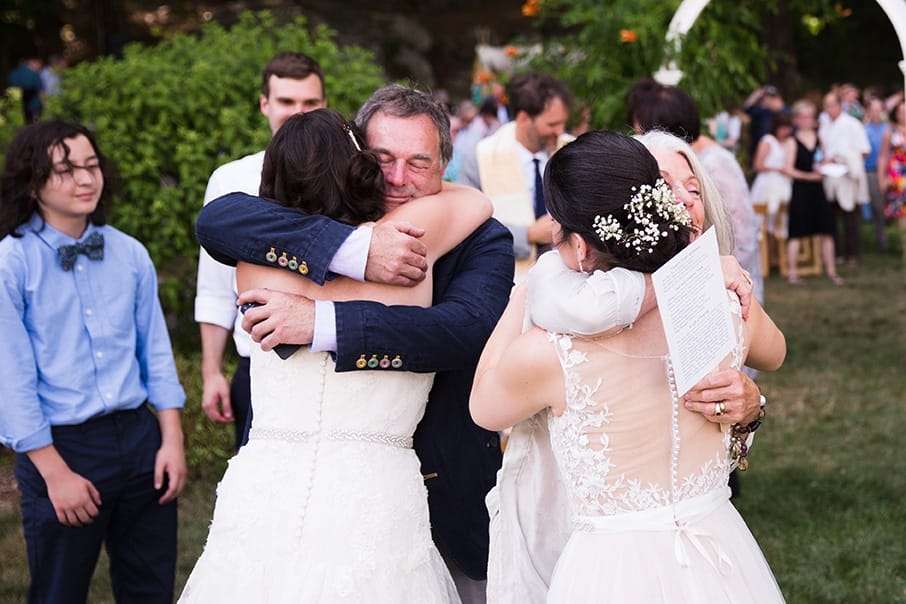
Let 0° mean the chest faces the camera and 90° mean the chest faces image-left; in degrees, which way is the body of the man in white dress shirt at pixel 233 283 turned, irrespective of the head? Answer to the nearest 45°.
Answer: approximately 315°

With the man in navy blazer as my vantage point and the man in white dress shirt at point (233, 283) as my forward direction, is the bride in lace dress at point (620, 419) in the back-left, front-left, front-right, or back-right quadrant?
back-right

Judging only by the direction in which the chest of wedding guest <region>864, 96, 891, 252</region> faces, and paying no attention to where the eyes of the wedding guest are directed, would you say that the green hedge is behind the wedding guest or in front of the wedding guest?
in front

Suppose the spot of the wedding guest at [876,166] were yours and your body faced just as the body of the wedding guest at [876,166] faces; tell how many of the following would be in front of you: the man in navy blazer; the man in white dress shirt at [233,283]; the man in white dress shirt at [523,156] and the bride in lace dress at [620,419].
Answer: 4

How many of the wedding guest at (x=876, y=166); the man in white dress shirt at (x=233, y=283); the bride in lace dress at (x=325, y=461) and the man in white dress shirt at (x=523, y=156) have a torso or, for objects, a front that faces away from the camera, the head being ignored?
1

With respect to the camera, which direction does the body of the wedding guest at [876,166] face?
toward the camera

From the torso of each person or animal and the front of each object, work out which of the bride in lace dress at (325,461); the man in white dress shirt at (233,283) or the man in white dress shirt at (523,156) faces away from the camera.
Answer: the bride in lace dress

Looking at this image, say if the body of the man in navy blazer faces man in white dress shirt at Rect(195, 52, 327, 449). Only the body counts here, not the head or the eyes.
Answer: no

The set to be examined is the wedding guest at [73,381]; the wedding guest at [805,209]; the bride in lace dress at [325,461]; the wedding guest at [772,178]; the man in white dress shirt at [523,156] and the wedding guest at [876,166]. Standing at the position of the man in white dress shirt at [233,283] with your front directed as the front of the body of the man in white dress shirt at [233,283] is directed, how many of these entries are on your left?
4

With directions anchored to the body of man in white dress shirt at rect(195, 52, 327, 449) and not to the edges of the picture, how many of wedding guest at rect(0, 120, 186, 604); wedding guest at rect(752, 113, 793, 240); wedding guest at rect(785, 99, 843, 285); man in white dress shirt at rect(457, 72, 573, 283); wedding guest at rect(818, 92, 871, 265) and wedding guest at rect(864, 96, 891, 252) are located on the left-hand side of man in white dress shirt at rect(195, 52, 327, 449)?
5

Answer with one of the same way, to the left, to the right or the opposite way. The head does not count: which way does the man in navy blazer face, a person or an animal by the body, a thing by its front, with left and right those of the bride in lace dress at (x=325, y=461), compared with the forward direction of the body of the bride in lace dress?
the opposite way

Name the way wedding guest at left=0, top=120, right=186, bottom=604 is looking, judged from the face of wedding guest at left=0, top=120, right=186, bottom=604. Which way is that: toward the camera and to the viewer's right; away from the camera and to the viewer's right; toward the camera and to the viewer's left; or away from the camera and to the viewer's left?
toward the camera and to the viewer's right

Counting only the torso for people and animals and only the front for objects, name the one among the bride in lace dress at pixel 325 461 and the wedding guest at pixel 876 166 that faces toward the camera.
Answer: the wedding guest

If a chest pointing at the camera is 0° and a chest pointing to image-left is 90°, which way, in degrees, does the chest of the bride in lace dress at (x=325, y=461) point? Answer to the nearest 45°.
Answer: approximately 180°

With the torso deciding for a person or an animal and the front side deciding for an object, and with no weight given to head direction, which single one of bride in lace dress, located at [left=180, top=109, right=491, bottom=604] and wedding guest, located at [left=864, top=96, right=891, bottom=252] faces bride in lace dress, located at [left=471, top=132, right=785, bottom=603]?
the wedding guest
